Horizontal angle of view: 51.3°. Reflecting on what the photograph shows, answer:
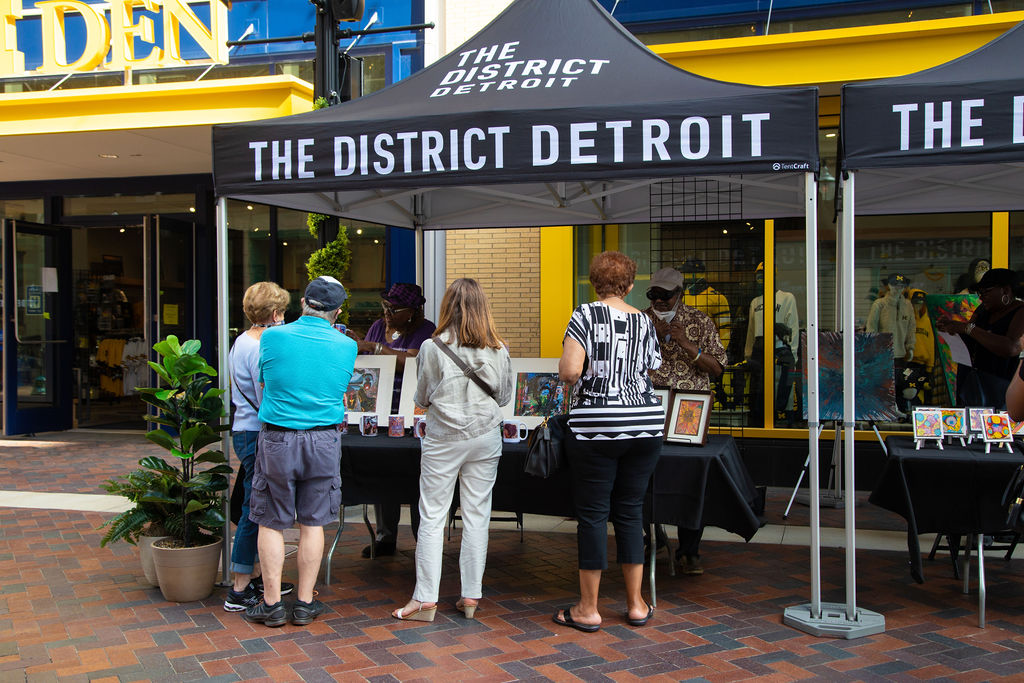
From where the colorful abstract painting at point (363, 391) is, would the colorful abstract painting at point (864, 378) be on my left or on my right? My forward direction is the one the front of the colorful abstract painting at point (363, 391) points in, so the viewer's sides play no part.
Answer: on my left

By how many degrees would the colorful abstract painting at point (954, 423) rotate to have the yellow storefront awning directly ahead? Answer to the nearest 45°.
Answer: approximately 90° to its right

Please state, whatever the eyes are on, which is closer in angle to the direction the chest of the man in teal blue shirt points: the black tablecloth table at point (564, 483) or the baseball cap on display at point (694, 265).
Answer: the baseball cap on display

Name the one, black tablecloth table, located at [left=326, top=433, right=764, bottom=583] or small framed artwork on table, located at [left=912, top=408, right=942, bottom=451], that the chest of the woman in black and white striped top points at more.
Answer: the black tablecloth table

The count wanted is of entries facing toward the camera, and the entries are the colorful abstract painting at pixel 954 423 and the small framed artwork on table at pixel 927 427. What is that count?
2

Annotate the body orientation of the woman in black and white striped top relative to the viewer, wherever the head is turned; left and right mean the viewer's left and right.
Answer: facing away from the viewer

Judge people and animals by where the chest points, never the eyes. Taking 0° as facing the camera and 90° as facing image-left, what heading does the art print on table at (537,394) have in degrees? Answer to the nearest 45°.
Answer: approximately 0°

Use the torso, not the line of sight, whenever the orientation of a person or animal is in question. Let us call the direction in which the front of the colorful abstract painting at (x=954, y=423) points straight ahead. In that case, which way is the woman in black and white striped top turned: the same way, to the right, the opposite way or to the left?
the opposite way

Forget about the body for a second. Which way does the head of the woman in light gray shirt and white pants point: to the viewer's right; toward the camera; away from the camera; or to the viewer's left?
away from the camera

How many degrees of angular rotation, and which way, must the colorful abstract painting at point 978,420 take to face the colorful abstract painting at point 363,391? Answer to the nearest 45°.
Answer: approximately 90° to its right

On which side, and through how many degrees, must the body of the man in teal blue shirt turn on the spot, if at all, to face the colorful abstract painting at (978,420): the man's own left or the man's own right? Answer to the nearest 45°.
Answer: approximately 90° to the man's own right

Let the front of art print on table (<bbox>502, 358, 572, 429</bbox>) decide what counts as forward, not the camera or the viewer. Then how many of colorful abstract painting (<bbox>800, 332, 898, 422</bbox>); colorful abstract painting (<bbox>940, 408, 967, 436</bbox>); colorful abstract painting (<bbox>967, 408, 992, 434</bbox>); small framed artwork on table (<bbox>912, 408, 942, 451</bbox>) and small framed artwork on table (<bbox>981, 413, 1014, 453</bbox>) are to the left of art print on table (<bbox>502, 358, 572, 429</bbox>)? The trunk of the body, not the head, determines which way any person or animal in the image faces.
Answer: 5
